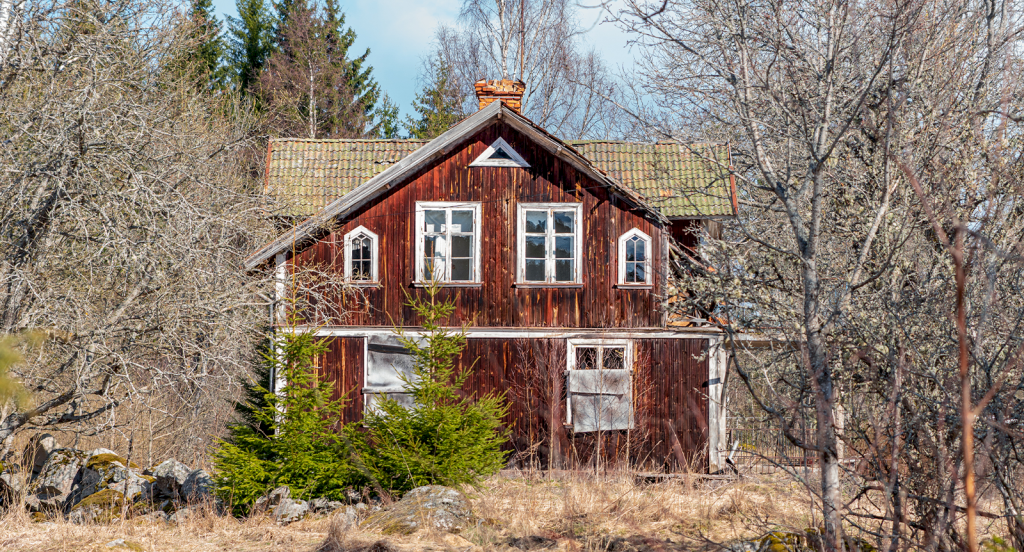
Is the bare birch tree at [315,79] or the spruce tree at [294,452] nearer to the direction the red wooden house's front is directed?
the spruce tree

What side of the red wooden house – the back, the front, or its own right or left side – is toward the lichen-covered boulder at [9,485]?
right

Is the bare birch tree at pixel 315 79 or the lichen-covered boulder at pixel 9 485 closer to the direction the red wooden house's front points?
the lichen-covered boulder

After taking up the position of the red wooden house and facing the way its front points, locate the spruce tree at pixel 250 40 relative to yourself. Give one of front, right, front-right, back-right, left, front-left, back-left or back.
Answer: back-right

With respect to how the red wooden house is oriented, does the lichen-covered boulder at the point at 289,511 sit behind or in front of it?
in front

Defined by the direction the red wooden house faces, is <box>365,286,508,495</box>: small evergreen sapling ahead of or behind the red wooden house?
ahead

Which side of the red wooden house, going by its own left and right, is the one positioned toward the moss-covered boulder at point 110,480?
front

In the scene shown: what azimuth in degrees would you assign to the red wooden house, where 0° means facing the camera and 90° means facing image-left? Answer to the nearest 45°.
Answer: approximately 0°

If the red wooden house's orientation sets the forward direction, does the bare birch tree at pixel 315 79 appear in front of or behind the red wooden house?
behind

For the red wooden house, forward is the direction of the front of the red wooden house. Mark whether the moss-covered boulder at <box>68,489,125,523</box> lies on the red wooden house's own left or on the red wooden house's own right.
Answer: on the red wooden house's own right

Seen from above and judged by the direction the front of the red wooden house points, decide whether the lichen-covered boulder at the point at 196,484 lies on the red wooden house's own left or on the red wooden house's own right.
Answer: on the red wooden house's own right

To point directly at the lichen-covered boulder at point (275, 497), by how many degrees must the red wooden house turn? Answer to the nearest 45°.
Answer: approximately 45° to its right

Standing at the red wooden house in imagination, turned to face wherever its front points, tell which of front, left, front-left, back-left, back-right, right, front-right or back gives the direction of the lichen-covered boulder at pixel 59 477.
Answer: right

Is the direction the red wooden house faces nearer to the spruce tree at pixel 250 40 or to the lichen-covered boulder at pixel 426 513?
the lichen-covered boulder

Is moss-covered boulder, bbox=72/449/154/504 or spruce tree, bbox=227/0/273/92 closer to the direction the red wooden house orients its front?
the moss-covered boulder
